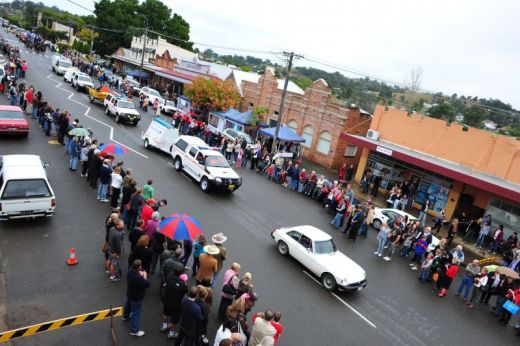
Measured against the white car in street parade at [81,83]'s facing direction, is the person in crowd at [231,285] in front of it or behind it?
in front

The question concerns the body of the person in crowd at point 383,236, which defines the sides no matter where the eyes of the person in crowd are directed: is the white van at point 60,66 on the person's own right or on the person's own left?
on the person's own right

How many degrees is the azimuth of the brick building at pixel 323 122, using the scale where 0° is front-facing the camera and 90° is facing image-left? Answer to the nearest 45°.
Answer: approximately 45°

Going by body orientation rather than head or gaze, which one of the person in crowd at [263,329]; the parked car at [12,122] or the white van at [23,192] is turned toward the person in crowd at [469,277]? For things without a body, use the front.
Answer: the person in crowd at [263,329]

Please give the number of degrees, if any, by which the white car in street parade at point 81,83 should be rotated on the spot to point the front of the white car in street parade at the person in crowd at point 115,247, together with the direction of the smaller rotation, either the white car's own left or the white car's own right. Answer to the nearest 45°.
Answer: approximately 45° to the white car's own right

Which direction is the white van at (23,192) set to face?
away from the camera

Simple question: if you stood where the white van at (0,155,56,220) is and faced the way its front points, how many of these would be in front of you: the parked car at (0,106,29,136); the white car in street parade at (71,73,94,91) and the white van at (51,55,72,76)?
3

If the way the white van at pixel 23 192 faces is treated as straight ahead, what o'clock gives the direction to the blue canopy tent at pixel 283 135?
The blue canopy tent is roughly at 2 o'clock from the white van.

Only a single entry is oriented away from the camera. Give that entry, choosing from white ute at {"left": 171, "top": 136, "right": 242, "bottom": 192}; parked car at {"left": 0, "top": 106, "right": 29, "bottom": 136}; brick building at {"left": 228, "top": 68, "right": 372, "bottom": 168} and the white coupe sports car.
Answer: the parked car

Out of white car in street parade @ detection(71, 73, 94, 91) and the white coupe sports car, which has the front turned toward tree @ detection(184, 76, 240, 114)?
the white car in street parade

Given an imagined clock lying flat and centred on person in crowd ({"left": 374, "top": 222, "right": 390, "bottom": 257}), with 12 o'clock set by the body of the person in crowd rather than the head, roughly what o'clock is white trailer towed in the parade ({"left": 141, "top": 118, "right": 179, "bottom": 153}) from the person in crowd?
The white trailer towed in the parade is roughly at 2 o'clock from the person in crowd.

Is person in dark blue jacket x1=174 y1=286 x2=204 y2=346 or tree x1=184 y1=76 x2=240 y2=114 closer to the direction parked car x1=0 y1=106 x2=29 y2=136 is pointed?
the tree

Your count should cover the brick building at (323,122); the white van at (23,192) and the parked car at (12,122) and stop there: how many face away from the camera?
2

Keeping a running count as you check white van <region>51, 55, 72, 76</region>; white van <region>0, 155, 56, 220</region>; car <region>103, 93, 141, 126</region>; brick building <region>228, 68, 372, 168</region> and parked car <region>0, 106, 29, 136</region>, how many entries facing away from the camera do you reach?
2
